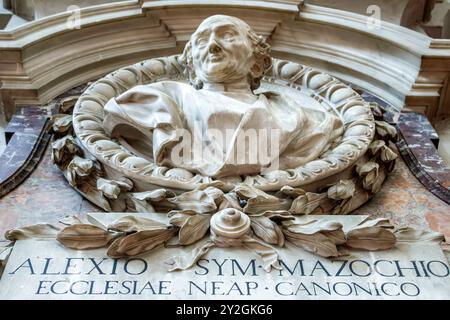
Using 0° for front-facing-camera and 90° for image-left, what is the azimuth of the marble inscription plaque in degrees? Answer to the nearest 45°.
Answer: approximately 0°

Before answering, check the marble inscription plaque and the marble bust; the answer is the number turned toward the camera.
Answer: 2

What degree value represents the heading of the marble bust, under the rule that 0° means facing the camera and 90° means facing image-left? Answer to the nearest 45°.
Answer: approximately 0°
